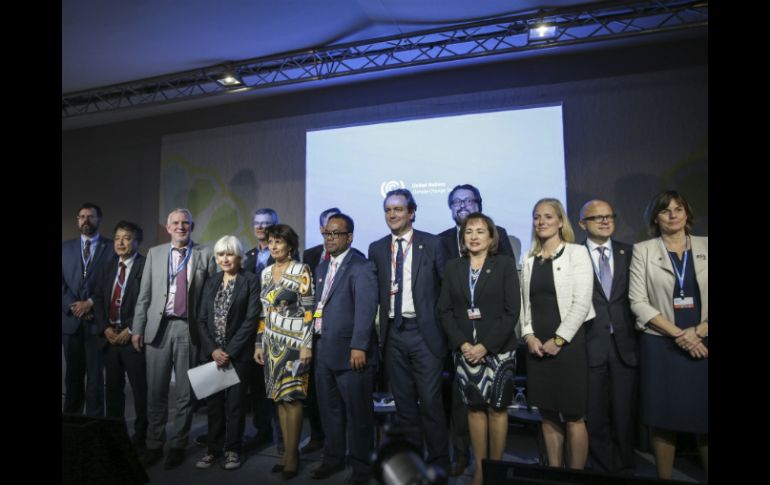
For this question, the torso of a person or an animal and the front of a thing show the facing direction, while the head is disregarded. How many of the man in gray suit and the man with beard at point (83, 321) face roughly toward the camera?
2

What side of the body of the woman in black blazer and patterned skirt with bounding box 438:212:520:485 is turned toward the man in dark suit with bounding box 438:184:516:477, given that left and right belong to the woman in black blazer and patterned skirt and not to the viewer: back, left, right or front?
back

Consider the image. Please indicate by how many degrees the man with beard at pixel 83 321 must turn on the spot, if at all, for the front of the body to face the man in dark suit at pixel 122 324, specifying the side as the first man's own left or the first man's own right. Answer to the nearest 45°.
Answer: approximately 45° to the first man's own left

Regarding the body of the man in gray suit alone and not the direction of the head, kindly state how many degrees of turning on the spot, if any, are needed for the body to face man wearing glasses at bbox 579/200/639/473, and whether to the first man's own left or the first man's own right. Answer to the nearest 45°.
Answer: approximately 45° to the first man's own left

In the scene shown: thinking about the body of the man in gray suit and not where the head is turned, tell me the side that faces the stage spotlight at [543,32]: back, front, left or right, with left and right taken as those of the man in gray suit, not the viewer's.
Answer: left

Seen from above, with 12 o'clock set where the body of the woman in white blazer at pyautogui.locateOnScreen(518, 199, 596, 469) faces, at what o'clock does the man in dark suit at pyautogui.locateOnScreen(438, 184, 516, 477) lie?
The man in dark suit is roughly at 3 o'clock from the woman in white blazer.

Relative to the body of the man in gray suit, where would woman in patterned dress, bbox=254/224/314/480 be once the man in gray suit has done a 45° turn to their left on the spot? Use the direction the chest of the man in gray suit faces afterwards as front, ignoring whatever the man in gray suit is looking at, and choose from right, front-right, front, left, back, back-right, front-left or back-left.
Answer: front

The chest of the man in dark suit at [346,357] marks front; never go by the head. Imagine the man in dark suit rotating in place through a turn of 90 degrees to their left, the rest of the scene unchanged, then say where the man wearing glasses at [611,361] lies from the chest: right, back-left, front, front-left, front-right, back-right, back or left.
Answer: front-left

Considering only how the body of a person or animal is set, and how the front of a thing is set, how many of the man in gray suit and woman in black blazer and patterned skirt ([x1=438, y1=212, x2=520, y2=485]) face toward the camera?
2

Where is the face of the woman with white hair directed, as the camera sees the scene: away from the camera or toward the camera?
toward the camera

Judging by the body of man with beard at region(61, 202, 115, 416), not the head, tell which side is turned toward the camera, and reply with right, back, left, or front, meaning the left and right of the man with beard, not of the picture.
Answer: front

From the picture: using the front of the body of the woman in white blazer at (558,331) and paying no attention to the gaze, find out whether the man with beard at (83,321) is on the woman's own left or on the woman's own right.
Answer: on the woman's own right

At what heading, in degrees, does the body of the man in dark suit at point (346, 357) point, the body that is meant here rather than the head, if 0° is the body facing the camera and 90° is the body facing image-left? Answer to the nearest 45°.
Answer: approximately 45°

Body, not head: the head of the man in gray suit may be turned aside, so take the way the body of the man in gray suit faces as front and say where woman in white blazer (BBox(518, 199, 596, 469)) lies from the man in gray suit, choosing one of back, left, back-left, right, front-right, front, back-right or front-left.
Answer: front-left

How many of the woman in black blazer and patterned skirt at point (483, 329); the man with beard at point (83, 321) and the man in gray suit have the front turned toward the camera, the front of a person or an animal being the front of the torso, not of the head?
3

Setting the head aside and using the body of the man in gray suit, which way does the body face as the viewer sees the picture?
toward the camera
